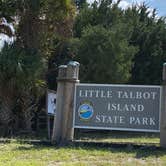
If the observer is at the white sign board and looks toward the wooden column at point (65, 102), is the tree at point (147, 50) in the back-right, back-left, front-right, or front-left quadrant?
back-left

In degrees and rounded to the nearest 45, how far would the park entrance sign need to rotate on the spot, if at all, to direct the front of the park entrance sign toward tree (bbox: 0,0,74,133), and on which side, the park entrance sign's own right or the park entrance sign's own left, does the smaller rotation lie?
approximately 135° to the park entrance sign's own right

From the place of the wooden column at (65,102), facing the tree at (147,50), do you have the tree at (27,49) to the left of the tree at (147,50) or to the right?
left

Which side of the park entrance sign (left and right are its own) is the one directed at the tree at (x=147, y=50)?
back

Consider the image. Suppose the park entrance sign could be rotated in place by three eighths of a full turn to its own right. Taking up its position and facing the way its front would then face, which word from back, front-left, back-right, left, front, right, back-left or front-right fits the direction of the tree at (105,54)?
front-right

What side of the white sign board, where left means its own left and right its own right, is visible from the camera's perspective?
front

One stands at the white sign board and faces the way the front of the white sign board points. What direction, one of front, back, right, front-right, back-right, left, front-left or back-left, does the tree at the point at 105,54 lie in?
back-left

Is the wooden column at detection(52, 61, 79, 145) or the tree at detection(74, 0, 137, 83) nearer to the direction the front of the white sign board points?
the wooden column

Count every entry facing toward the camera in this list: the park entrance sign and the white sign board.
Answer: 2

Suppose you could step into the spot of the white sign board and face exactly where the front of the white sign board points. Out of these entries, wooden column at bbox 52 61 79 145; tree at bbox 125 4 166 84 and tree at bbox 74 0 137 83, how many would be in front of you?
1

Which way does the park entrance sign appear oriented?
toward the camera

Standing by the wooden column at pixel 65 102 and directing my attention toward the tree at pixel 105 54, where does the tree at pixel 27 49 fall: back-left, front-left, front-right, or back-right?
front-left

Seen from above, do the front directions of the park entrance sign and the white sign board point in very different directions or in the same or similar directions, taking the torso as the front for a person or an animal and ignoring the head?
same or similar directions
